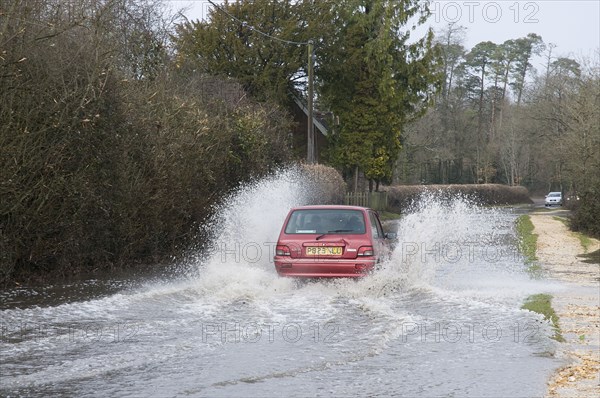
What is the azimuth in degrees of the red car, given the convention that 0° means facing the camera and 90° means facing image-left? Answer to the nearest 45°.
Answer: approximately 180°
